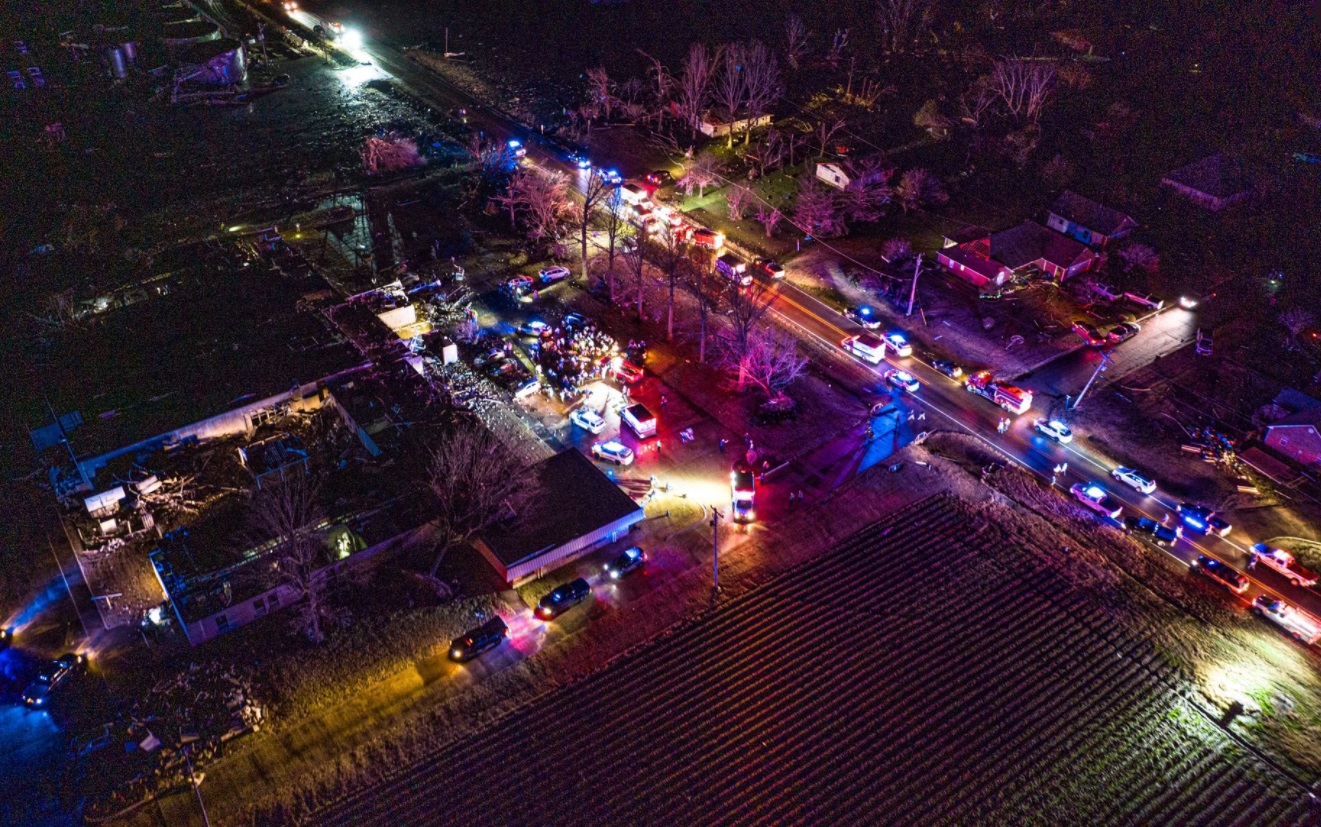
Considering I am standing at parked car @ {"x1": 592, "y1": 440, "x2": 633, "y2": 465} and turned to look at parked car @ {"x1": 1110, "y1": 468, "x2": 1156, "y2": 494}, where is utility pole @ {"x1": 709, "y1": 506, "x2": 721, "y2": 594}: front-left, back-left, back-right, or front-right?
front-right

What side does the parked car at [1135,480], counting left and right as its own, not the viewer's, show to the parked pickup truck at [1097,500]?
left

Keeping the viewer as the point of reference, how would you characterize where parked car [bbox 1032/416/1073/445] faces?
facing away from the viewer and to the left of the viewer

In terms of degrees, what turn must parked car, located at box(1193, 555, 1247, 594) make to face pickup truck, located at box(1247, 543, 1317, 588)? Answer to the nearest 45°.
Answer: approximately 90° to its right

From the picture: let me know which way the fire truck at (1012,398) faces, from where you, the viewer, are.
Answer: facing away from the viewer and to the left of the viewer
